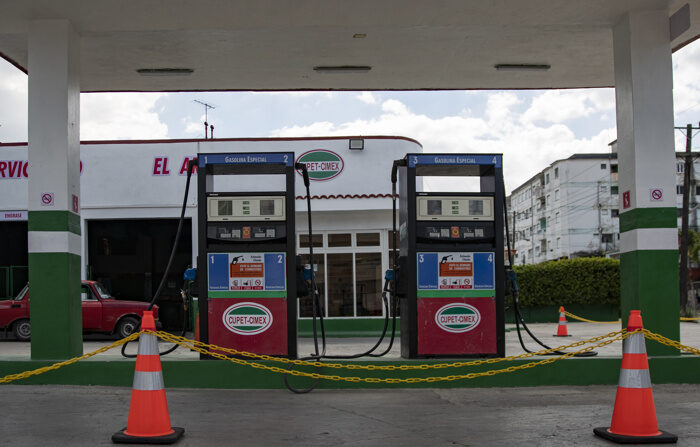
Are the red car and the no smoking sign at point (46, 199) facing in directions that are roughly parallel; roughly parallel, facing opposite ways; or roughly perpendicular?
roughly perpendicular

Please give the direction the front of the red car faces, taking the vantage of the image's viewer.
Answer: facing to the right of the viewer

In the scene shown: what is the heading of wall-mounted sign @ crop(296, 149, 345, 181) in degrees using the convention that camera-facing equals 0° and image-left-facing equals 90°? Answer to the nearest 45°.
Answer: approximately 0°

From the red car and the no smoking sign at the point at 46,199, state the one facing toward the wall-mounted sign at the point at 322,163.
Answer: the red car

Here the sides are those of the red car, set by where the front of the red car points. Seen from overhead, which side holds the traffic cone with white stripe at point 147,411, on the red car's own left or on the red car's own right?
on the red car's own right

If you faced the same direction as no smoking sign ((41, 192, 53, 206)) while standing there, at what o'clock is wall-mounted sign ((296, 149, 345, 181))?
The wall-mounted sign is roughly at 7 o'clock from the no smoking sign.

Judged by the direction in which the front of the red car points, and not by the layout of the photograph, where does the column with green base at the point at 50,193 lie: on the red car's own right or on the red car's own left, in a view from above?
on the red car's own right

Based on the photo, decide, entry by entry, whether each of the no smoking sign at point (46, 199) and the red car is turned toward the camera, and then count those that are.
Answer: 1

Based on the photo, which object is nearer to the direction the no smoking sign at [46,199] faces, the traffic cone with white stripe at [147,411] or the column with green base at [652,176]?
the traffic cone with white stripe

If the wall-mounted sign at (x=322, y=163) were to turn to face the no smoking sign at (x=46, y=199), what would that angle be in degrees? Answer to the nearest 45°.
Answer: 0° — it already faces it

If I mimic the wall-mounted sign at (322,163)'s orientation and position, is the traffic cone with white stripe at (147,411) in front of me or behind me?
in front
